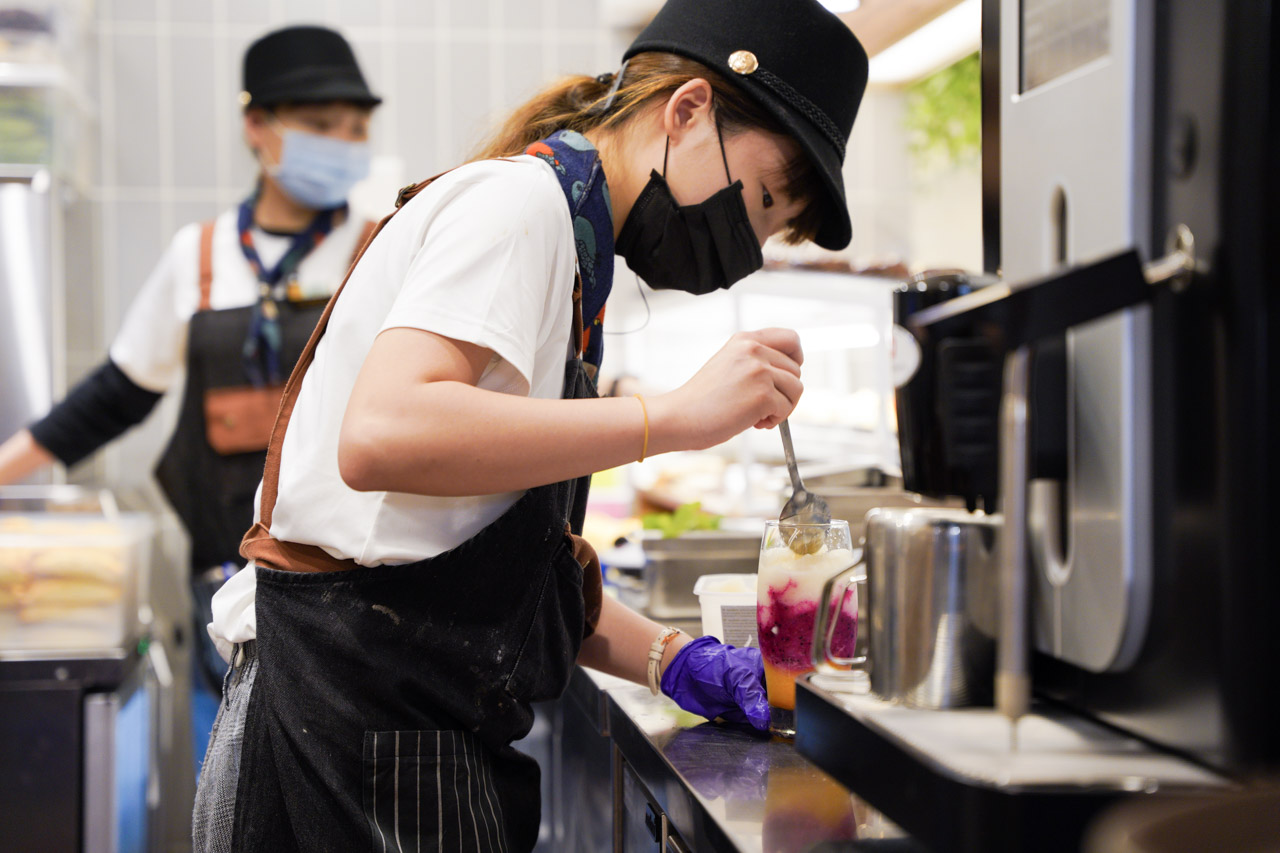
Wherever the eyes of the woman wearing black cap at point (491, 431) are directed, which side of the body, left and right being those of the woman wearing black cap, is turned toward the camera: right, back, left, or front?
right

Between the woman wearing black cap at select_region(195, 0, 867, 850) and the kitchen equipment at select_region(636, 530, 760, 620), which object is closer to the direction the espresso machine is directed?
the woman wearing black cap

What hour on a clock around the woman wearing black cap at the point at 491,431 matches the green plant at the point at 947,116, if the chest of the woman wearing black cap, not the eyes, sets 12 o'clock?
The green plant is roughly at 10 o'clock from the woman wearing black cap.

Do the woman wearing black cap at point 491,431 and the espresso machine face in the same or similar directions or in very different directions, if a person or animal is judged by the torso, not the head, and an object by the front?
very different directions

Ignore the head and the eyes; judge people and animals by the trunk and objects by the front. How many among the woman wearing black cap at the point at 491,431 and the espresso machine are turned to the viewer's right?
1

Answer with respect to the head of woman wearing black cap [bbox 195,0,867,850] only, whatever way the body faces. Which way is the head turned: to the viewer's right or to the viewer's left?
to the viewer's right

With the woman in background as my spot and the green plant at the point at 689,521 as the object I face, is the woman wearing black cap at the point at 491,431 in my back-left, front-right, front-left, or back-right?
front-right

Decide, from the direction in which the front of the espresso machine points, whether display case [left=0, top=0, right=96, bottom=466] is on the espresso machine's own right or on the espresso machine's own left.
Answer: on the espresso machine's own right

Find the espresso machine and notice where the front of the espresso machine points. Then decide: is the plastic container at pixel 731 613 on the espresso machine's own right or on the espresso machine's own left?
on the espresso machine's own right

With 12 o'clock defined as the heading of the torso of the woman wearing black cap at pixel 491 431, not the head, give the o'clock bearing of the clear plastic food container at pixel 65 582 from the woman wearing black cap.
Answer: The clear plastic food container is roughly at 8 o'clock from the woman wearing black cap.
